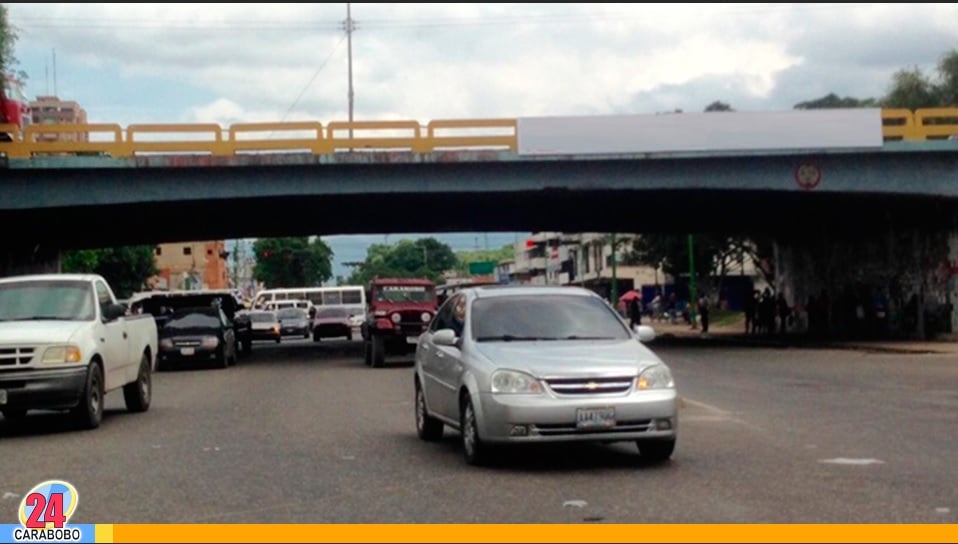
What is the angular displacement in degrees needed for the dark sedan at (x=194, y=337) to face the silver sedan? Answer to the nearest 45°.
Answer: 0° — it already faces it

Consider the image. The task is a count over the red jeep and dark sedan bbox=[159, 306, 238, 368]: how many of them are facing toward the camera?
2

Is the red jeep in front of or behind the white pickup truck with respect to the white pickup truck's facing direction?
behind

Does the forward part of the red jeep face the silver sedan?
yes

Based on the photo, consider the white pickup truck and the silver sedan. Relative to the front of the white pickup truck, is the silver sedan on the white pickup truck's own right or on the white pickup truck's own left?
on the white pickup truck's own left

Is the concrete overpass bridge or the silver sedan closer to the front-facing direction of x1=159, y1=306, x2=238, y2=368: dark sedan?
the silver sedan

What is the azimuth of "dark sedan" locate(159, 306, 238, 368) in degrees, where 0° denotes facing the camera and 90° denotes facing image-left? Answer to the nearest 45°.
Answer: approximately 0°

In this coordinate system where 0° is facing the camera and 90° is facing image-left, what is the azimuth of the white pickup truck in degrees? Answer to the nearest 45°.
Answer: approximately 45°

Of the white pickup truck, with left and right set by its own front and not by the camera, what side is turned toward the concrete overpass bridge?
back
